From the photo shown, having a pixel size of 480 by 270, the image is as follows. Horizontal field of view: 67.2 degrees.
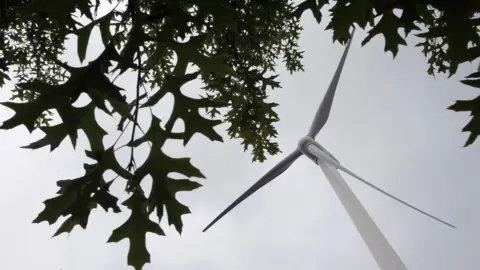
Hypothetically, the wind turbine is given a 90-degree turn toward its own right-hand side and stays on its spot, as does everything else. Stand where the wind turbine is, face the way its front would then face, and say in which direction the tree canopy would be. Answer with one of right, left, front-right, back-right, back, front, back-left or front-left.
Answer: back-left

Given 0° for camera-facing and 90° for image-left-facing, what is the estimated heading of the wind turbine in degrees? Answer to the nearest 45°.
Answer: approximately 45°
